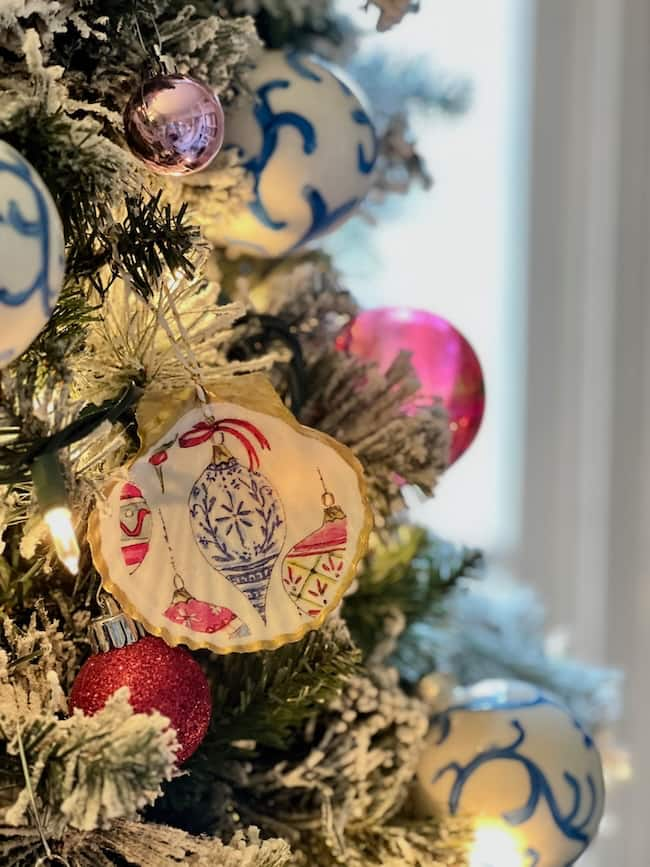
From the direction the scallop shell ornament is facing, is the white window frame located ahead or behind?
behind

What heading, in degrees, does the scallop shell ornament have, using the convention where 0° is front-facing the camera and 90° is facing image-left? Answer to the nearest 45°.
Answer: approximately 0°
